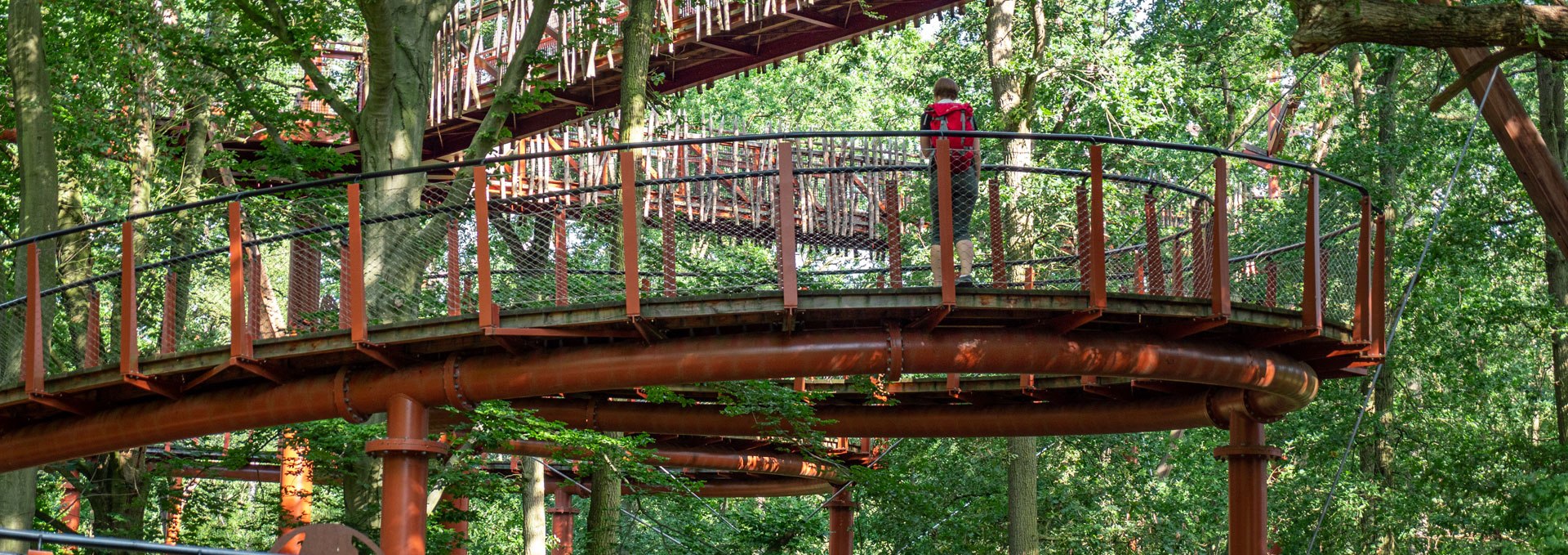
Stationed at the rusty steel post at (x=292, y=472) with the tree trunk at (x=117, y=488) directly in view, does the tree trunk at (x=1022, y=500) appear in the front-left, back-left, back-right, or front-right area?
back-right

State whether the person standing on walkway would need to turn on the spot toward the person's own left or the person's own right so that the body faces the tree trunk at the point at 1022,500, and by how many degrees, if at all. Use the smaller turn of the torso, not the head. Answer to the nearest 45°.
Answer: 0° — they already face it

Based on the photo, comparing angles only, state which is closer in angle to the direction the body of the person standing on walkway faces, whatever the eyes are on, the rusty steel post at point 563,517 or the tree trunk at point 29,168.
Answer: the rusty steel post

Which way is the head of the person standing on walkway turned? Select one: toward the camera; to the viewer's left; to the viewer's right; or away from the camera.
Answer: away from the camera

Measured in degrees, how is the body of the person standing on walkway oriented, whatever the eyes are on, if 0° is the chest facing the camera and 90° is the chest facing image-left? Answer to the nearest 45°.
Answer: approximately 180°

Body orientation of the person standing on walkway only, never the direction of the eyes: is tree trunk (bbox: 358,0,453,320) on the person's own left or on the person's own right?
on the person's own left

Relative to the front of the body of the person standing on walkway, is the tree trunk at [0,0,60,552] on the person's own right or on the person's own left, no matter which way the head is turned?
on the person's own left
